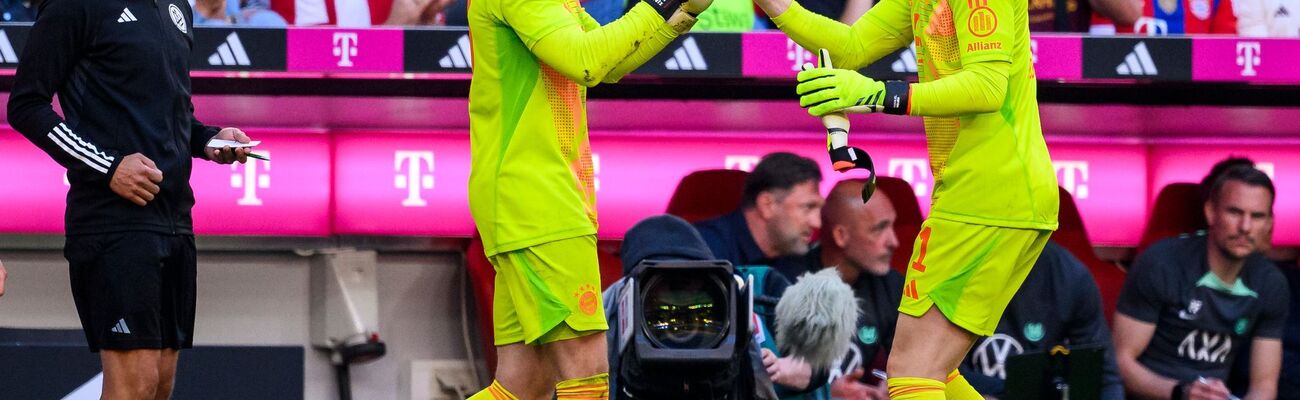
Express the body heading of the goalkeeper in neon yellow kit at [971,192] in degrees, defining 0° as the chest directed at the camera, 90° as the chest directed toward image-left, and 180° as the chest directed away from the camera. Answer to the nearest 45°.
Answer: approximately 90°

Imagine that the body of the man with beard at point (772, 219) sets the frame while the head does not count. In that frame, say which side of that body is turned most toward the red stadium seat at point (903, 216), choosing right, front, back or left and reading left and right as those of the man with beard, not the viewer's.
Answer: left

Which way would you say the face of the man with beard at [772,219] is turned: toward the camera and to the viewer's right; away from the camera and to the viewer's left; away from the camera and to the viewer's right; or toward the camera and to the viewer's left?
toward the camera and to the viewer's right

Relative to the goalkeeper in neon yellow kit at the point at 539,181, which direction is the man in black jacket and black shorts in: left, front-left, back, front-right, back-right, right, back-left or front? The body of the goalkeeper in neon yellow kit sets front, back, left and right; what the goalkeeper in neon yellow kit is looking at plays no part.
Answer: back

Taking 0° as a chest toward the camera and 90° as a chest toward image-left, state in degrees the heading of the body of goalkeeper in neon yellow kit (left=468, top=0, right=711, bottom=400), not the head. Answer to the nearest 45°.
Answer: approximately 270°

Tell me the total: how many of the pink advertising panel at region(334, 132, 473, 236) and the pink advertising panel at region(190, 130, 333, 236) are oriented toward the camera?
2

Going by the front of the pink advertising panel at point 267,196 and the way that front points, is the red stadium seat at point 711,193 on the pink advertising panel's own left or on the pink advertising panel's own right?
on the pink advertising panel's own left
